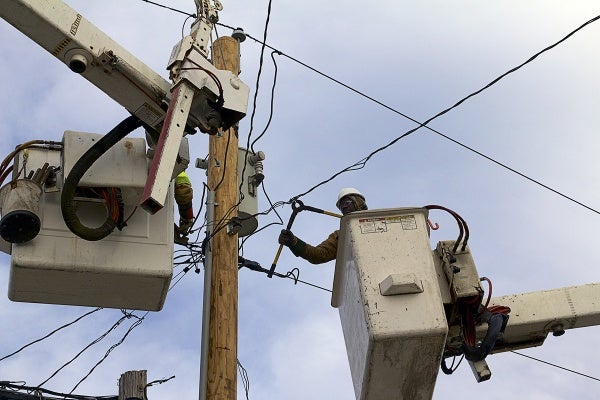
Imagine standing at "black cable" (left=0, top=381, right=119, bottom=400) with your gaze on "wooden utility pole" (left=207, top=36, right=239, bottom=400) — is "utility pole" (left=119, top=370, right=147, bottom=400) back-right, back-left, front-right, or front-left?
front-left

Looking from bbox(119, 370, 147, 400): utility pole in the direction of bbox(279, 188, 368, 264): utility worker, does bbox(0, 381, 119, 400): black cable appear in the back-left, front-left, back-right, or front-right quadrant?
back-right

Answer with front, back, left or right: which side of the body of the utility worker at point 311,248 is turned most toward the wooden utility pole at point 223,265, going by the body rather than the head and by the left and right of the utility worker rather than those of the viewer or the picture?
front

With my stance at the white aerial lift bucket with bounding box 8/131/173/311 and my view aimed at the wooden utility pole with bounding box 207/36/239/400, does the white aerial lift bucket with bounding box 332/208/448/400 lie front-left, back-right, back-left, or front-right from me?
front-right

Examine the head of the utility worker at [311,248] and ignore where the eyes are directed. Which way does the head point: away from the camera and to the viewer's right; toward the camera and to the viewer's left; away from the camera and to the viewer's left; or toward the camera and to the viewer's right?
toward the camera and to the viewer's left

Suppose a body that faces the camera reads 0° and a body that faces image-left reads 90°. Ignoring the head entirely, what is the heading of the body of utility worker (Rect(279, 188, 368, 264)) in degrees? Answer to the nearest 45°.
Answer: approximately 90°

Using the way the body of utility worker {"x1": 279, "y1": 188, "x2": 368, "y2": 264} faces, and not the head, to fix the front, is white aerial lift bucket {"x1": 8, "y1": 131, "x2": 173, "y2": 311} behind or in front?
in front
